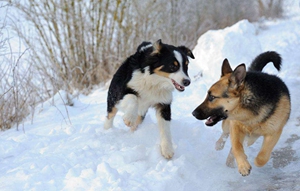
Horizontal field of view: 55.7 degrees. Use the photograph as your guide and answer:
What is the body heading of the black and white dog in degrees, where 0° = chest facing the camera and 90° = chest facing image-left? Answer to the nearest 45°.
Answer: approximately 315°

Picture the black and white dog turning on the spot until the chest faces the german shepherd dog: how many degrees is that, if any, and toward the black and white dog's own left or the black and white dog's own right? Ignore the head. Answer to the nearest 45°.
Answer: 0° — it already faces it
